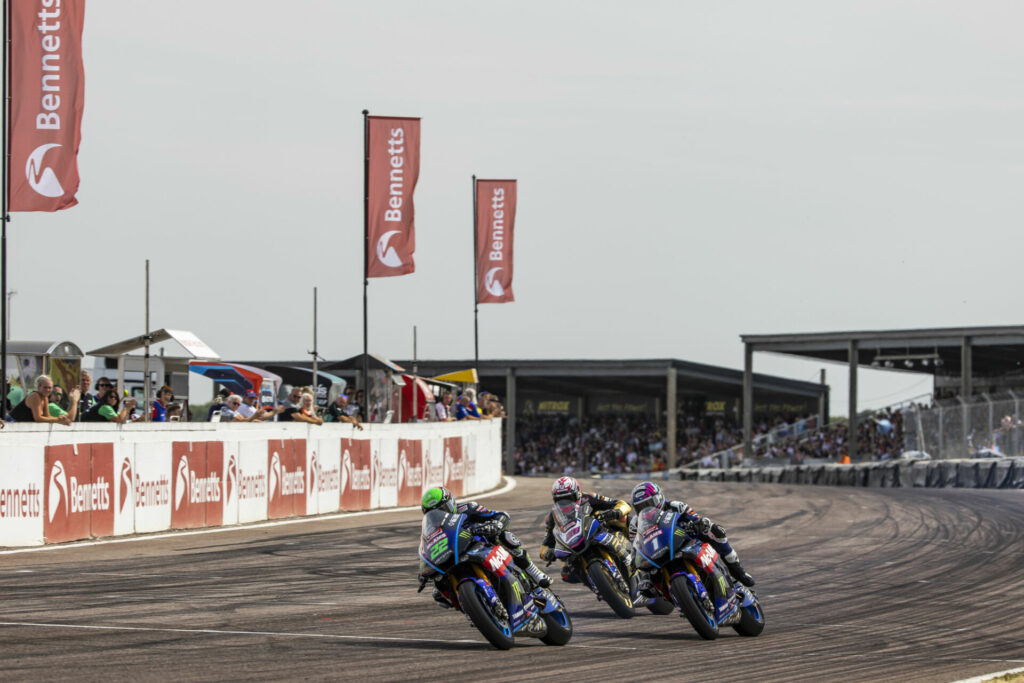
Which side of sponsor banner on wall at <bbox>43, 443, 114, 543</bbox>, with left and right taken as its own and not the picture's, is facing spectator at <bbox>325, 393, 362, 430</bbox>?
left

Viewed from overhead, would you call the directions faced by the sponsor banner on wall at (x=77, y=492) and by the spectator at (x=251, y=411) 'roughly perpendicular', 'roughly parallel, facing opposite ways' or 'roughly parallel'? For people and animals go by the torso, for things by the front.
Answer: roughly parallel

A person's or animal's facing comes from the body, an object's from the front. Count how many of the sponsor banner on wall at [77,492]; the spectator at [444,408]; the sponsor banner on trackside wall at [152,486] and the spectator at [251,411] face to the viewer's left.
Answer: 0

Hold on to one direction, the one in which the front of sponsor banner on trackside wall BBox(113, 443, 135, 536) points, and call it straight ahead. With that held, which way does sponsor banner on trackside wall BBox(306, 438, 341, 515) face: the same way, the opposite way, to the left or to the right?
the same way

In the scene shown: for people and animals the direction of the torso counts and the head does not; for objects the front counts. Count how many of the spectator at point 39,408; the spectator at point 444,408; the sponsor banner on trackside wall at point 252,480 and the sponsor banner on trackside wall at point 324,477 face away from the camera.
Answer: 0

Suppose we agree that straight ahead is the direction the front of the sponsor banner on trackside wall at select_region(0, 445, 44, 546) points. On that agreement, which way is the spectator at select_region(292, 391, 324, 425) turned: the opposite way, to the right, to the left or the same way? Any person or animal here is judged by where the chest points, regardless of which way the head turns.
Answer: the same way

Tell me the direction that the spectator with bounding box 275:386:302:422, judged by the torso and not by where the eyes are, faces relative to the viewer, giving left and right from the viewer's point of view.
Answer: facing the viewer and to the right of the viewer

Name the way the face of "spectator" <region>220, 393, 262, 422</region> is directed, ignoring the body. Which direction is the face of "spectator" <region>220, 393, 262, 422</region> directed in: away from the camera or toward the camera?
toward the camera

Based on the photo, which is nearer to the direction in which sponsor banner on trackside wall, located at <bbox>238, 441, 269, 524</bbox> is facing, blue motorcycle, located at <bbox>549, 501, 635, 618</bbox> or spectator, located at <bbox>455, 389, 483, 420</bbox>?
the blue motorcycle

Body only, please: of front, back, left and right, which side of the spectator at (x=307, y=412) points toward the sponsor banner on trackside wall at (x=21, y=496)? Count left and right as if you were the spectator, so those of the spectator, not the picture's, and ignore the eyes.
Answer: right

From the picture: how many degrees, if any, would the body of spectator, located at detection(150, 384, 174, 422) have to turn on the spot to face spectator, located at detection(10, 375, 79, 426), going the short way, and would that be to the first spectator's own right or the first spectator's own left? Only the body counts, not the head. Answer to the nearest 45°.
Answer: approximately 90° to the first spectator's own right

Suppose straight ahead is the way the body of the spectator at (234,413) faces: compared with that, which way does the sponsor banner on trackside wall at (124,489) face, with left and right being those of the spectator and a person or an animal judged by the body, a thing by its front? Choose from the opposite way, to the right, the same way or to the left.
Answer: the same way

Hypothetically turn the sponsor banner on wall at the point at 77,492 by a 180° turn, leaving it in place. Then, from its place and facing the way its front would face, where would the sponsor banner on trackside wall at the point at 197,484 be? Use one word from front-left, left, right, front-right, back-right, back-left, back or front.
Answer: right

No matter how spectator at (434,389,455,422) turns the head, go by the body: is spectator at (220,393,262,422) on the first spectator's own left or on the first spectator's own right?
on the first spectator's own right

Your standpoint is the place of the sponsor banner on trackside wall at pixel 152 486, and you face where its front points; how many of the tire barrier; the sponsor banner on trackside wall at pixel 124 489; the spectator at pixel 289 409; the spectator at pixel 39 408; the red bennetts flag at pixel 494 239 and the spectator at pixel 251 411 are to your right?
2

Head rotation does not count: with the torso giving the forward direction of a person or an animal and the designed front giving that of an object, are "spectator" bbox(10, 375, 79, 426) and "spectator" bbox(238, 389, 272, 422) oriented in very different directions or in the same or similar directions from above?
same or similar directions

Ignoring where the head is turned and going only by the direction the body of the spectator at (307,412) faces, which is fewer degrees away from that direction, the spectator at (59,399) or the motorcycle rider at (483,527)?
the motorcycle rider

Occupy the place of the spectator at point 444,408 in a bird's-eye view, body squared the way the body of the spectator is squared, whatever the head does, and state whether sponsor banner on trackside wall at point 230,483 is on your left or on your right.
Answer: on your right

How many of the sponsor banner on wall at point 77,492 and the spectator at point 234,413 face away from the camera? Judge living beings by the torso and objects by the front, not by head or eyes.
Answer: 0
